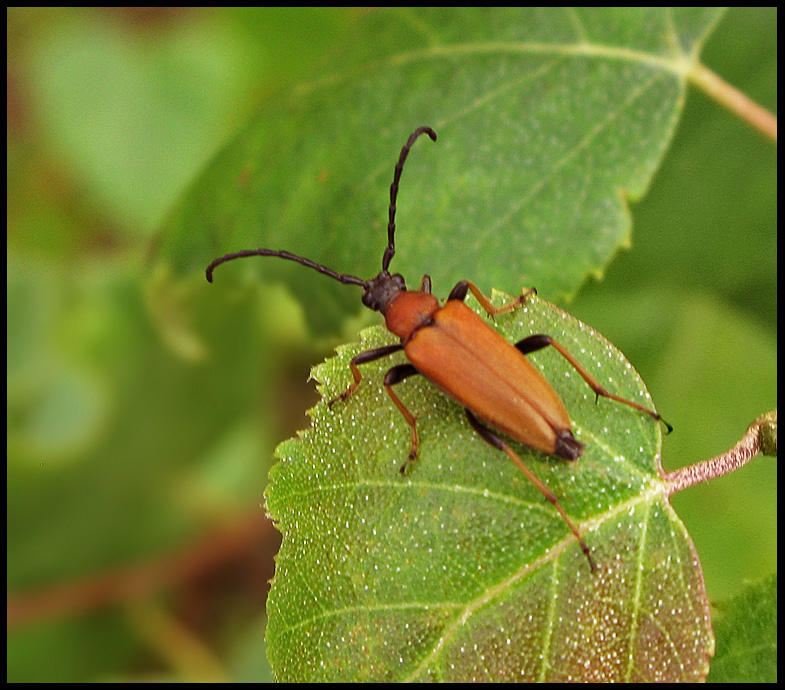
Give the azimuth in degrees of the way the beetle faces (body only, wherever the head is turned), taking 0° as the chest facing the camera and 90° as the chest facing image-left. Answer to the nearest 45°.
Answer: approximately 135°
